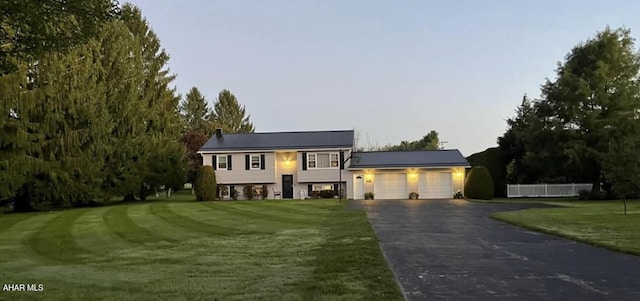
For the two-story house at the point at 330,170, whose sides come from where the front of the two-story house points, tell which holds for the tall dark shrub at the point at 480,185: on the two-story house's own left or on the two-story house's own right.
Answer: on the two-story house's own left

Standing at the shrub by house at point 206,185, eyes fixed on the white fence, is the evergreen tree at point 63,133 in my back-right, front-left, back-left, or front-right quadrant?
back-right

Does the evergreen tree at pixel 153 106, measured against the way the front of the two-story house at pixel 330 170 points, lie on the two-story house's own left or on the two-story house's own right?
on the two-story house's own right

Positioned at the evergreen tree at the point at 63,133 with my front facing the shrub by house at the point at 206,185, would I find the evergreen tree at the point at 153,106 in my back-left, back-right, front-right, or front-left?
front-left

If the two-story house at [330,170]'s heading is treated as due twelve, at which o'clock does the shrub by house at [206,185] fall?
The shrub by house is roughly at 2 o'clock from the two-story house.

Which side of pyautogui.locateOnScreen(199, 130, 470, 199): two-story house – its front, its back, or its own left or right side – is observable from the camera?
front

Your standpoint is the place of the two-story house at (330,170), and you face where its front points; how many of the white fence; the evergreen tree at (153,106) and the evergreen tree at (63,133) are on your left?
1

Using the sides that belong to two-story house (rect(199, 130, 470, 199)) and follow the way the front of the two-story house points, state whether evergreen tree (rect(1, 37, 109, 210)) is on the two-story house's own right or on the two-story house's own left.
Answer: on the two-story house's own right

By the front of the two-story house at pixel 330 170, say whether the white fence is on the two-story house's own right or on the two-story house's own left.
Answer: on the two-story house's own left

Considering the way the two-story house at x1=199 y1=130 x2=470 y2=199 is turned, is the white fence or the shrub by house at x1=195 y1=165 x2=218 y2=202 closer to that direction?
the shrub by house

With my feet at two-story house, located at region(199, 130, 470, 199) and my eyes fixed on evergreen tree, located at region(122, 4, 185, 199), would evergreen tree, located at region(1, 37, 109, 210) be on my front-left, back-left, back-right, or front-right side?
front-left

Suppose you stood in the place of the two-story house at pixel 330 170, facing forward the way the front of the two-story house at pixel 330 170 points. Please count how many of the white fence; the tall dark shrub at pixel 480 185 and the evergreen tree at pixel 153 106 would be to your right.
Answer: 1
